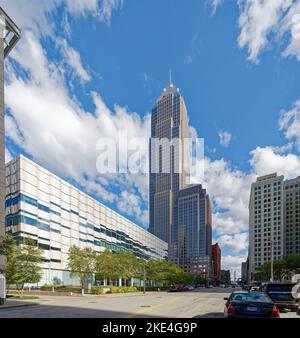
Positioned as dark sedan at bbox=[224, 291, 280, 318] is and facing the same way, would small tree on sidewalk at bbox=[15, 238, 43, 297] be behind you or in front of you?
in front

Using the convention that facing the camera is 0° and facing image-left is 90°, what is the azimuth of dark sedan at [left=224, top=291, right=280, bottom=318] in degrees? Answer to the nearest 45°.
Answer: approximately 180°
